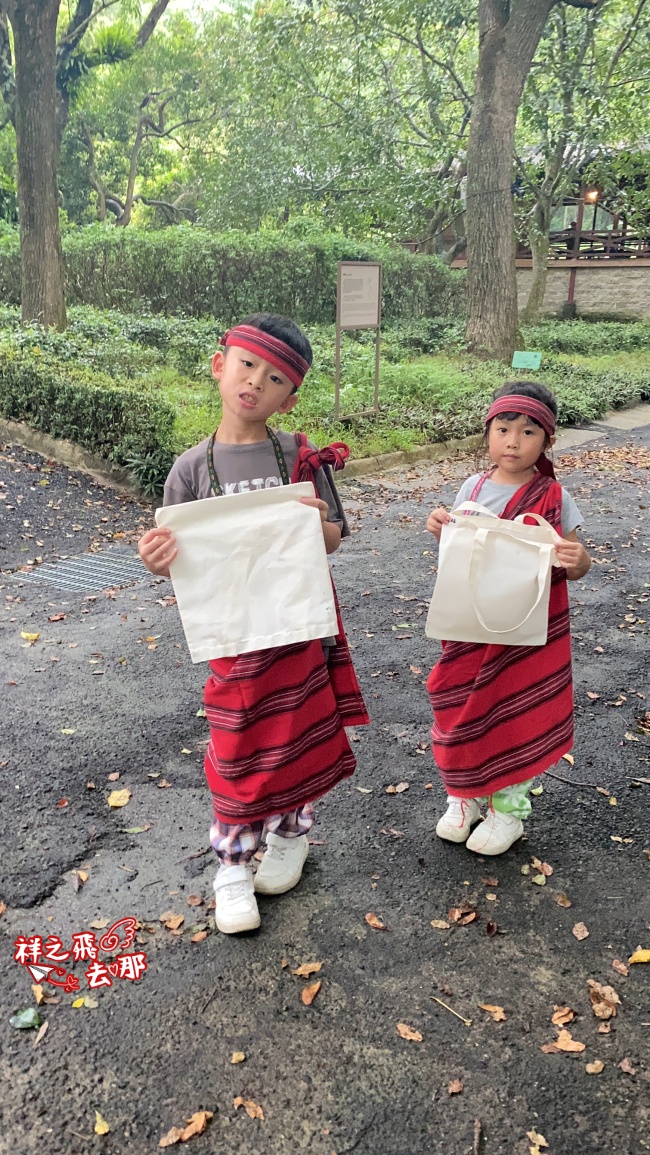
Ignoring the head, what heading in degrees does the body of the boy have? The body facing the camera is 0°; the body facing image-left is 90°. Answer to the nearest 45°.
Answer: approximately 0°

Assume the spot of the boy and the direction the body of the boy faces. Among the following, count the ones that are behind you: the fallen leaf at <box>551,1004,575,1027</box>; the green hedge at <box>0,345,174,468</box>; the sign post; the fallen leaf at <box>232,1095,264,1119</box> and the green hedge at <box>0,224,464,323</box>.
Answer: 3

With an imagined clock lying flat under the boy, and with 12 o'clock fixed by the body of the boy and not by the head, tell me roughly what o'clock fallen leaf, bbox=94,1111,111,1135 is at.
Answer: The fallen leaf is roughly at 1 o'clock from the boy.

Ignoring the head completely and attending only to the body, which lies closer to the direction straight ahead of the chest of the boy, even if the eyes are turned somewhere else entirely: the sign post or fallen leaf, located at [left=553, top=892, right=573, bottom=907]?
the fallen leaf

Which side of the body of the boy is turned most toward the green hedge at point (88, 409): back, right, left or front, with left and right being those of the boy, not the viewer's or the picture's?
back

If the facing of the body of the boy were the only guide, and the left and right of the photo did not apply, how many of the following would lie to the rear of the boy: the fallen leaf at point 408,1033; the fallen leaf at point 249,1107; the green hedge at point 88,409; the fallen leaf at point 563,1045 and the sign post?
2

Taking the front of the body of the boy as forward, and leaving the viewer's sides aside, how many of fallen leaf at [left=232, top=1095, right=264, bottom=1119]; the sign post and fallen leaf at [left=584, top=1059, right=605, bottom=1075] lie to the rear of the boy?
1

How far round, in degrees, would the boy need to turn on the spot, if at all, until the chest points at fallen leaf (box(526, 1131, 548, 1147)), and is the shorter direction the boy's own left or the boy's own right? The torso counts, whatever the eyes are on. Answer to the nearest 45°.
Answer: approximately 45° to the boy's own left

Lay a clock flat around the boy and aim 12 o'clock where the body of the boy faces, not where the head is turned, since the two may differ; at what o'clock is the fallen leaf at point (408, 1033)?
The fallen leaf is roughly at 11 o'clock from the boy.

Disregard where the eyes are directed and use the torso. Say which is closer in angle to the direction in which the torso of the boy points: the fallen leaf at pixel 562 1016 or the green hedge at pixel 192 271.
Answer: the fallen leaf

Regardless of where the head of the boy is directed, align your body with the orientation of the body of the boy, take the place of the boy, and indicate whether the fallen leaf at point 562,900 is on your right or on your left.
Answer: on your left

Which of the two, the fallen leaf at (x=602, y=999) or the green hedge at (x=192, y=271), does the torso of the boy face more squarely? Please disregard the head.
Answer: the fallen leaf

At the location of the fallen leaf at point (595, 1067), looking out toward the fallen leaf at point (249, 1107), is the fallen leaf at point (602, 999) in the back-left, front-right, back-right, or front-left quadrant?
back-right

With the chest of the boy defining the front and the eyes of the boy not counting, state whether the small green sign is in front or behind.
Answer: behind
